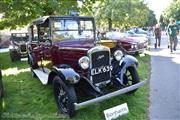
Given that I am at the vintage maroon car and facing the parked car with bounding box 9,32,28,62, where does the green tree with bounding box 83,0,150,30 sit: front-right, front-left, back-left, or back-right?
front-right

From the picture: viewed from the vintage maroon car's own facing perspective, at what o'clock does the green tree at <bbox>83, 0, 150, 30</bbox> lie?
The green tree is roughly at 8 o'clock from the vintage maroon car.

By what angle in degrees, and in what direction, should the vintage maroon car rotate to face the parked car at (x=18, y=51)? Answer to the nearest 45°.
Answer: approximately 135° to its left

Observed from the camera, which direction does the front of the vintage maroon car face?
facing the viewer and to the right of the viewer

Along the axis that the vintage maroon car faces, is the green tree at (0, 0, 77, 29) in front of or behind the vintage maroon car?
behind
